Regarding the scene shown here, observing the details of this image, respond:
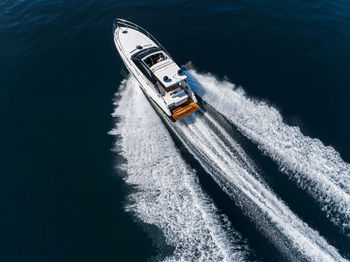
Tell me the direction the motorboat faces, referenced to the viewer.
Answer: facing away from the viewer and to the left of the viewer
